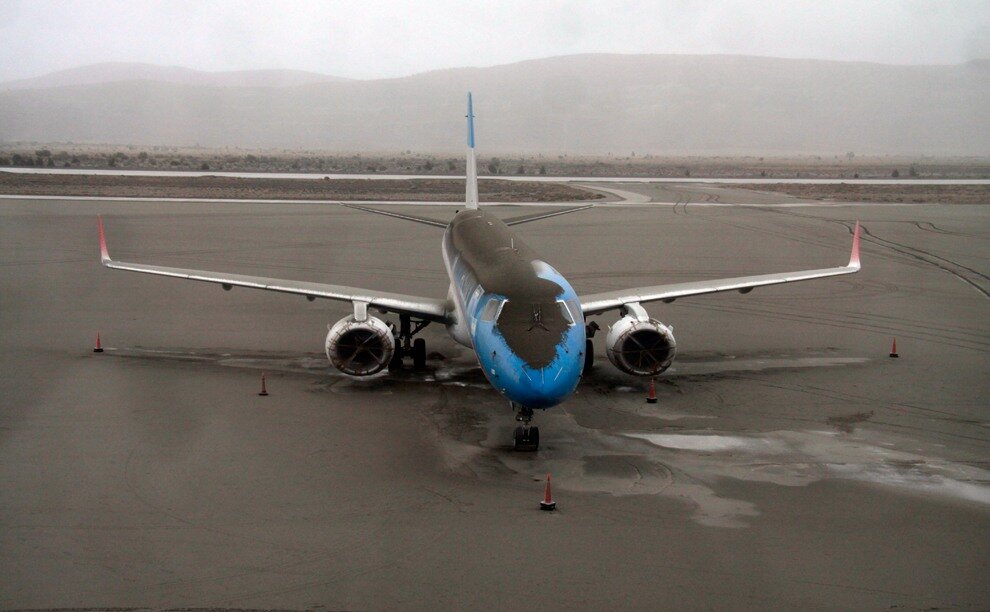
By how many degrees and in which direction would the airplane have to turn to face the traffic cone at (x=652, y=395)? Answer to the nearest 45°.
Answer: approximately 90° to its left

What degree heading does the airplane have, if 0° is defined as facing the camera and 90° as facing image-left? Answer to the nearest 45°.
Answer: approximately 0°

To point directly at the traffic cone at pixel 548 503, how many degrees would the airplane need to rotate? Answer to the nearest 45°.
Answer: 0° — it already faces it
